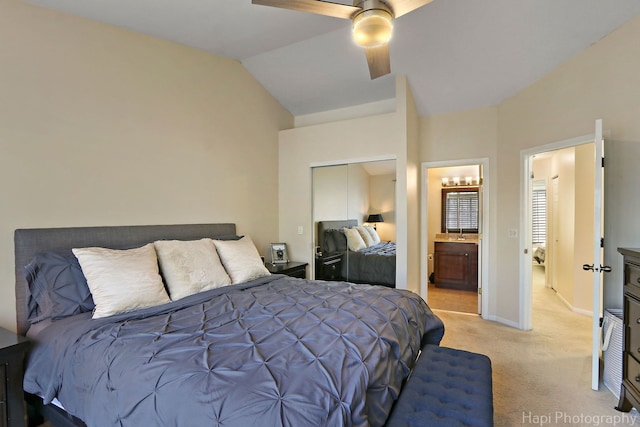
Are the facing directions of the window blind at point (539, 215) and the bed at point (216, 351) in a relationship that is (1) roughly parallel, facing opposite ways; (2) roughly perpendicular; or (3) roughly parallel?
roughly perpendicular

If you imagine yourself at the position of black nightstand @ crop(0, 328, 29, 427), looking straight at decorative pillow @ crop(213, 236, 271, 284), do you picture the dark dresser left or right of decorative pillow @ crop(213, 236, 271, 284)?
right

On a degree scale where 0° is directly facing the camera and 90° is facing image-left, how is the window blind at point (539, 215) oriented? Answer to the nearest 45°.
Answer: approximately 0°

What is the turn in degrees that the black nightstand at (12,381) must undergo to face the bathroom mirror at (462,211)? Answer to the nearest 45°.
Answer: approximately 45° to its left

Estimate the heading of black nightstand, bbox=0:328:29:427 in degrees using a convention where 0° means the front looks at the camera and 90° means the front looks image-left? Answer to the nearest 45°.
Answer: approximately 315°

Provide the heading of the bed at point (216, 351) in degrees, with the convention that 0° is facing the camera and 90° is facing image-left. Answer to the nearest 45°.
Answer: approximately 315°
